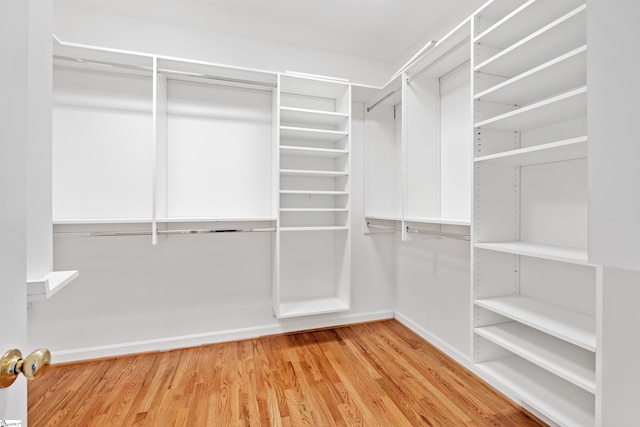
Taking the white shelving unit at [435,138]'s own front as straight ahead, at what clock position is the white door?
The white door is roughly at 11 o'clock from the white shelving unit.

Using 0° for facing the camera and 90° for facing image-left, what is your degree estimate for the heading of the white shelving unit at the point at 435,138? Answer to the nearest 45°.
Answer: approximately 45°

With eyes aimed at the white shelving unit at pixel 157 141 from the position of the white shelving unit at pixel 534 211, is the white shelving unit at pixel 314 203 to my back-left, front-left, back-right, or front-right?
front-right

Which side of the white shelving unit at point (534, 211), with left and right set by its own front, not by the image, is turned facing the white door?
front

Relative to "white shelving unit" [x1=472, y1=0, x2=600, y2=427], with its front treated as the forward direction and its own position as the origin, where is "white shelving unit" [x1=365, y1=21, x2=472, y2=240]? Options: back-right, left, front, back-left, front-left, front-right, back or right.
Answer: right

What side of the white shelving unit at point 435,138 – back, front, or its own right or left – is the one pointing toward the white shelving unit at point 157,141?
front

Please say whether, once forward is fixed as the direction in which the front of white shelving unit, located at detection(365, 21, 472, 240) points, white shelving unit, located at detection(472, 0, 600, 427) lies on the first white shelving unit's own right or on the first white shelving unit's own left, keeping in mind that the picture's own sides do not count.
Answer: on the first white shelving unit's own left

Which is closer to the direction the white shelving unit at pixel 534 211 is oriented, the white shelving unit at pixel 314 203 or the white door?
the white door

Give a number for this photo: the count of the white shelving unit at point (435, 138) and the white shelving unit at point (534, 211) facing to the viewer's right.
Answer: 0

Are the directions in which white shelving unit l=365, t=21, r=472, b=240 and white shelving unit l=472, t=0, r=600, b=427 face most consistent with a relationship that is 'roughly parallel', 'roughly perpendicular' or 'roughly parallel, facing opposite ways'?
roughly parallel
